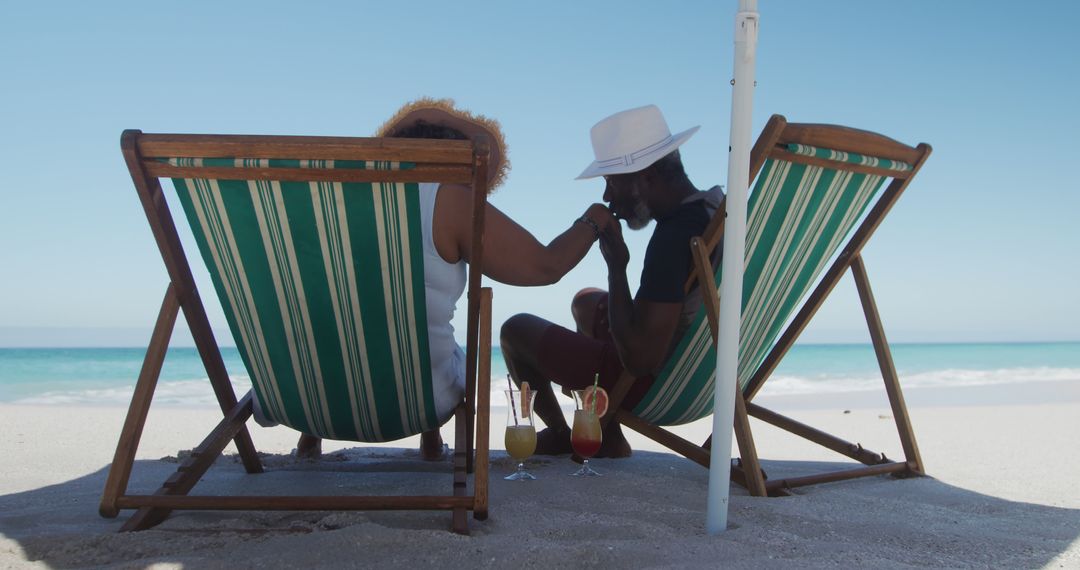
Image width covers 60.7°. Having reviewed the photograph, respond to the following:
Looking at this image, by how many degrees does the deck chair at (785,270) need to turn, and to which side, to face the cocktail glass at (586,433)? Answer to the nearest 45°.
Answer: approximately 45° to its left

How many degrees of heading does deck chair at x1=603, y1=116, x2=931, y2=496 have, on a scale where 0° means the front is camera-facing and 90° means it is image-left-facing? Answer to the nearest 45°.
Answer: approximately 135°

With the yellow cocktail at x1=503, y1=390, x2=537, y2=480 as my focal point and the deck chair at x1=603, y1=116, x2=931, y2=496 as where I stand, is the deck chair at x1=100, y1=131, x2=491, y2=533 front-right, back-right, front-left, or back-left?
front-left

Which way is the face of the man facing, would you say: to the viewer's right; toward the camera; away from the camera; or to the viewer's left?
to the viewer's left

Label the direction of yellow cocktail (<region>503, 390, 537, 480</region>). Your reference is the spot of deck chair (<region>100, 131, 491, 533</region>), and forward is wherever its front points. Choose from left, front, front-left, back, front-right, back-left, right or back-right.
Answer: front-right

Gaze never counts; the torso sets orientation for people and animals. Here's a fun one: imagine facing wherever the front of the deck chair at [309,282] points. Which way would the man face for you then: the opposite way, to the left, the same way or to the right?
to the left

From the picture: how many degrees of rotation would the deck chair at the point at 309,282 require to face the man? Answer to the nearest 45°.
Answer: approximately 45° to its right

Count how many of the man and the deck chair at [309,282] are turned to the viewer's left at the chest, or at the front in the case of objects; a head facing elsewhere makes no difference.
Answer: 1

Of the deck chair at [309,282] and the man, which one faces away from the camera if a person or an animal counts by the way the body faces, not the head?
the deck chair

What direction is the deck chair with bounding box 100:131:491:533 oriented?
away from the camera

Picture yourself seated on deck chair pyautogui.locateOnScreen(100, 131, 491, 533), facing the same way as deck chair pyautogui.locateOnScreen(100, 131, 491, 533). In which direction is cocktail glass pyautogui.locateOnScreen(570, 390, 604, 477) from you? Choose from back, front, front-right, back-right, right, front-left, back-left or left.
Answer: front-right

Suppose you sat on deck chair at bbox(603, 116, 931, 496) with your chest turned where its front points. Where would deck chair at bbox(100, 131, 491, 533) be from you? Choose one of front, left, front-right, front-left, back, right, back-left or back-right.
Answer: left

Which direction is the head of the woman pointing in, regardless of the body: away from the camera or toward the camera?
away from the camera

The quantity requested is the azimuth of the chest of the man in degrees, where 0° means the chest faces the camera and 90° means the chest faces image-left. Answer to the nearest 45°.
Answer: approximately 90°
